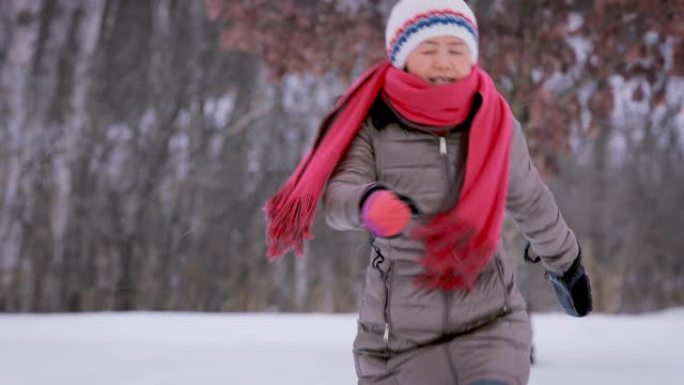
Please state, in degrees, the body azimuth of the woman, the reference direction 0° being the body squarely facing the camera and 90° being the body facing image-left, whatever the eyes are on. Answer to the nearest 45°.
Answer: approximately 0°
